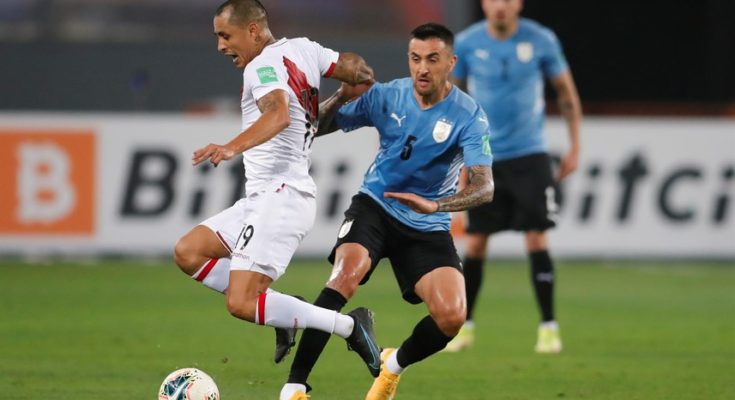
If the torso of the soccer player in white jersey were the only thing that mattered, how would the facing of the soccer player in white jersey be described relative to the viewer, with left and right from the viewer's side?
facing to the left of the viewer

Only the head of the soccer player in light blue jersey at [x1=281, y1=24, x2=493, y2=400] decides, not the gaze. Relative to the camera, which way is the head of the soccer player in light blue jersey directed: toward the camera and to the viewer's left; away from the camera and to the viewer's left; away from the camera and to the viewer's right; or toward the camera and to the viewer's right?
toward the camera and to the viewer's left

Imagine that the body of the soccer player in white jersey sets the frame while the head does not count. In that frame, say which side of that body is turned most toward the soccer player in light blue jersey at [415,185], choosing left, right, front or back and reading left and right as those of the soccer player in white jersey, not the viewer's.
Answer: back

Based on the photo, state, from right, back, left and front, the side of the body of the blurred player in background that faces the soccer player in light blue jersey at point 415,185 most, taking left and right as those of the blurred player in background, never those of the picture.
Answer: front

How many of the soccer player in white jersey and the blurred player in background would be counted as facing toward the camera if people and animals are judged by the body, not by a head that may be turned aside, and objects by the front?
1

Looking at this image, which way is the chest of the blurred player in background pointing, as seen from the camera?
toward the camera

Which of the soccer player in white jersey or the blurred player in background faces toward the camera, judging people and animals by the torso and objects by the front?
the blurred player in background

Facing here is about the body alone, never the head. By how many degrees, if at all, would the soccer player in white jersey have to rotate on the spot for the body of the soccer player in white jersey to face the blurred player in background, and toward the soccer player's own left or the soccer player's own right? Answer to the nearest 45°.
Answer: approximately 135° to the soccer player's own right

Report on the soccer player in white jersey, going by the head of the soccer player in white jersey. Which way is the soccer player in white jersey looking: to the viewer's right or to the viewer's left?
to the viewer's left

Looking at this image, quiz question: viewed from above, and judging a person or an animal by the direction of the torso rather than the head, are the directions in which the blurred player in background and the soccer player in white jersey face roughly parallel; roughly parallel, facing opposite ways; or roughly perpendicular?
roughly perpendicular

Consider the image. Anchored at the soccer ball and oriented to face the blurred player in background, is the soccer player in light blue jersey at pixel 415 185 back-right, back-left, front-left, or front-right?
front-right

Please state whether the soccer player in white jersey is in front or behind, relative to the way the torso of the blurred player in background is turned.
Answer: in front

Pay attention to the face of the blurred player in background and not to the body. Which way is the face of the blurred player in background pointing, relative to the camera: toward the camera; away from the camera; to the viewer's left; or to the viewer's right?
toward the camera
